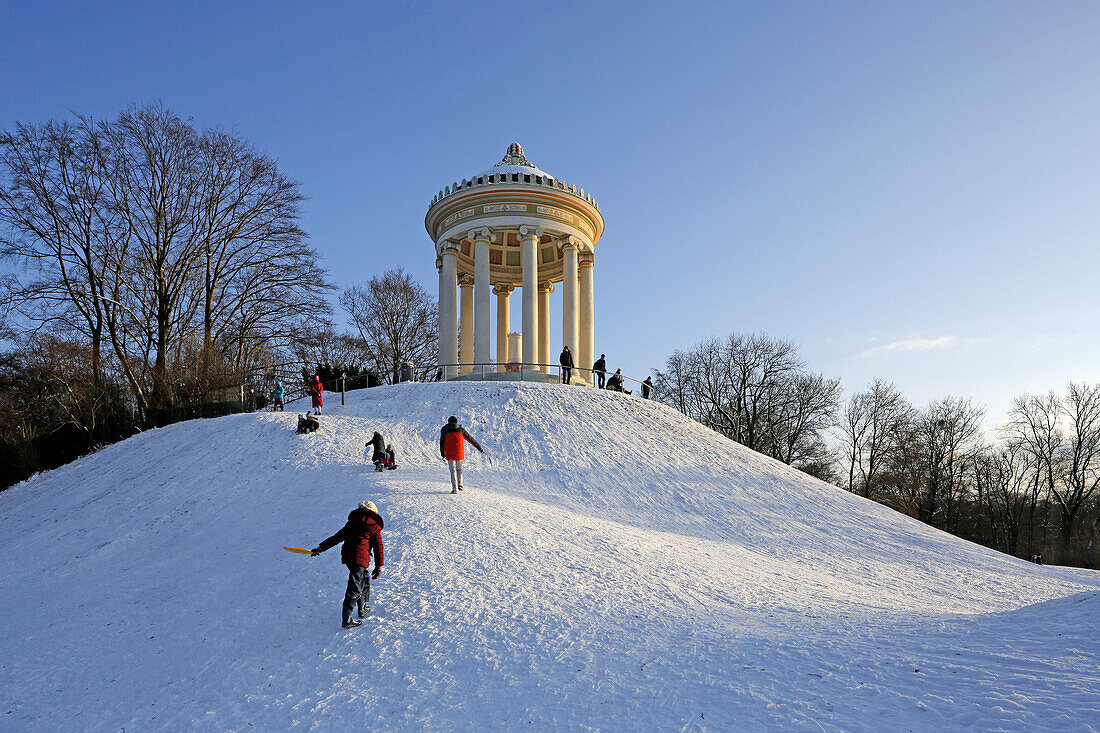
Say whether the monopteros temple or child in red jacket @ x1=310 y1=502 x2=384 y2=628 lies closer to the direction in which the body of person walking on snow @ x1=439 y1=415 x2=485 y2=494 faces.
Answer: the monopteros temple

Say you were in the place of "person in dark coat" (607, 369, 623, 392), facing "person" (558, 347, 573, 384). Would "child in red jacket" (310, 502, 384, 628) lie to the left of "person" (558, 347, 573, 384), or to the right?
left

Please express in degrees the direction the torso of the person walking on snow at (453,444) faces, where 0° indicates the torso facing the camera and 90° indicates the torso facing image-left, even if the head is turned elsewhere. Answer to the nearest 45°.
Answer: approximately 180°

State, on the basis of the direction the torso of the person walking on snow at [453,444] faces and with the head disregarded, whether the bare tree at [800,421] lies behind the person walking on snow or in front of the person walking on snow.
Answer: in front

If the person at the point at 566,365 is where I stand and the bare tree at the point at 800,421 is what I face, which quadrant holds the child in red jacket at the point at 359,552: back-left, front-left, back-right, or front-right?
back-right

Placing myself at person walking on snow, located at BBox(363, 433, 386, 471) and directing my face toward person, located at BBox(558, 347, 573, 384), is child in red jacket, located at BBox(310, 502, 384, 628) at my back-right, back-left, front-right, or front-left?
back-right

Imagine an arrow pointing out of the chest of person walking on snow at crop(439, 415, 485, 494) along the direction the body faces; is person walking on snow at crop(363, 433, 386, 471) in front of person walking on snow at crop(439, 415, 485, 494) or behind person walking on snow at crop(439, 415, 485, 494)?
in front

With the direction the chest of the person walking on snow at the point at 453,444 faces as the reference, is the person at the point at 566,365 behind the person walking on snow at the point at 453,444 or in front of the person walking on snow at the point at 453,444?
in front

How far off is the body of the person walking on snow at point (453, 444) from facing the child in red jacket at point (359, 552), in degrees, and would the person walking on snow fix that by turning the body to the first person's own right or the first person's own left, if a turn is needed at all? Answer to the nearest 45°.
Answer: approximately 180°
